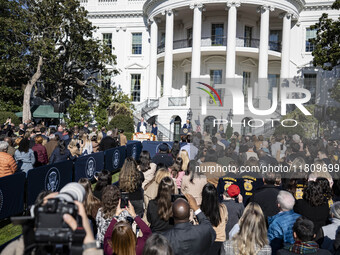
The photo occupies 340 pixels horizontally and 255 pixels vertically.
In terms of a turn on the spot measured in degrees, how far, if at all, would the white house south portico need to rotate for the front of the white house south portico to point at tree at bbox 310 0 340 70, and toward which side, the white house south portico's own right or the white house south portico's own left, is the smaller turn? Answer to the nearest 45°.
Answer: approximately 45° to the white house south portico's own left

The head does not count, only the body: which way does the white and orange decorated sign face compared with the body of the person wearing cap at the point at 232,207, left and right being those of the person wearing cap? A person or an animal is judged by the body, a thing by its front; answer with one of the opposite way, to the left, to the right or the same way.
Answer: the opposite way

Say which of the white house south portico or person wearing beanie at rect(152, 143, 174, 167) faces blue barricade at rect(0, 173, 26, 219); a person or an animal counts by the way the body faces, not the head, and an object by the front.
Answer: the white house south portico

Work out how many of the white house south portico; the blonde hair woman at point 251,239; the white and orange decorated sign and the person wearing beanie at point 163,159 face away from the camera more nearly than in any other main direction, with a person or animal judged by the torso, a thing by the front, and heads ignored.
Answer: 2

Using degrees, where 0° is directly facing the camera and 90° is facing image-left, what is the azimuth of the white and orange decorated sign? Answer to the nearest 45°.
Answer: approximately 0°

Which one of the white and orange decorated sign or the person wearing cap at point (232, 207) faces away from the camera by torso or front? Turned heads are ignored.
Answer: the person wearing cap

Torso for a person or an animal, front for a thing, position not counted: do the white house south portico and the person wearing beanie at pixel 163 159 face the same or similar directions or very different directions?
very different directions

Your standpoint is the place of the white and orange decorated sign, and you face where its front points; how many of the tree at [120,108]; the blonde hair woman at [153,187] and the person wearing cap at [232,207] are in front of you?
2

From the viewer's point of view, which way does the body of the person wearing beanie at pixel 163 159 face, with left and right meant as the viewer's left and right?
facing away from the viewer

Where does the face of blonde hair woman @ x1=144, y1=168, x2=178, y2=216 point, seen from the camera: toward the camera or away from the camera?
away from the camera

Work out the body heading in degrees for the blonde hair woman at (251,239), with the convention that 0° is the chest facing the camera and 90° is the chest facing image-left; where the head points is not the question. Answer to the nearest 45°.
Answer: approximately 180°

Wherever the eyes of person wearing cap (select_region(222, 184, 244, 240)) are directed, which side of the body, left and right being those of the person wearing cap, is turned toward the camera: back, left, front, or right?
back
